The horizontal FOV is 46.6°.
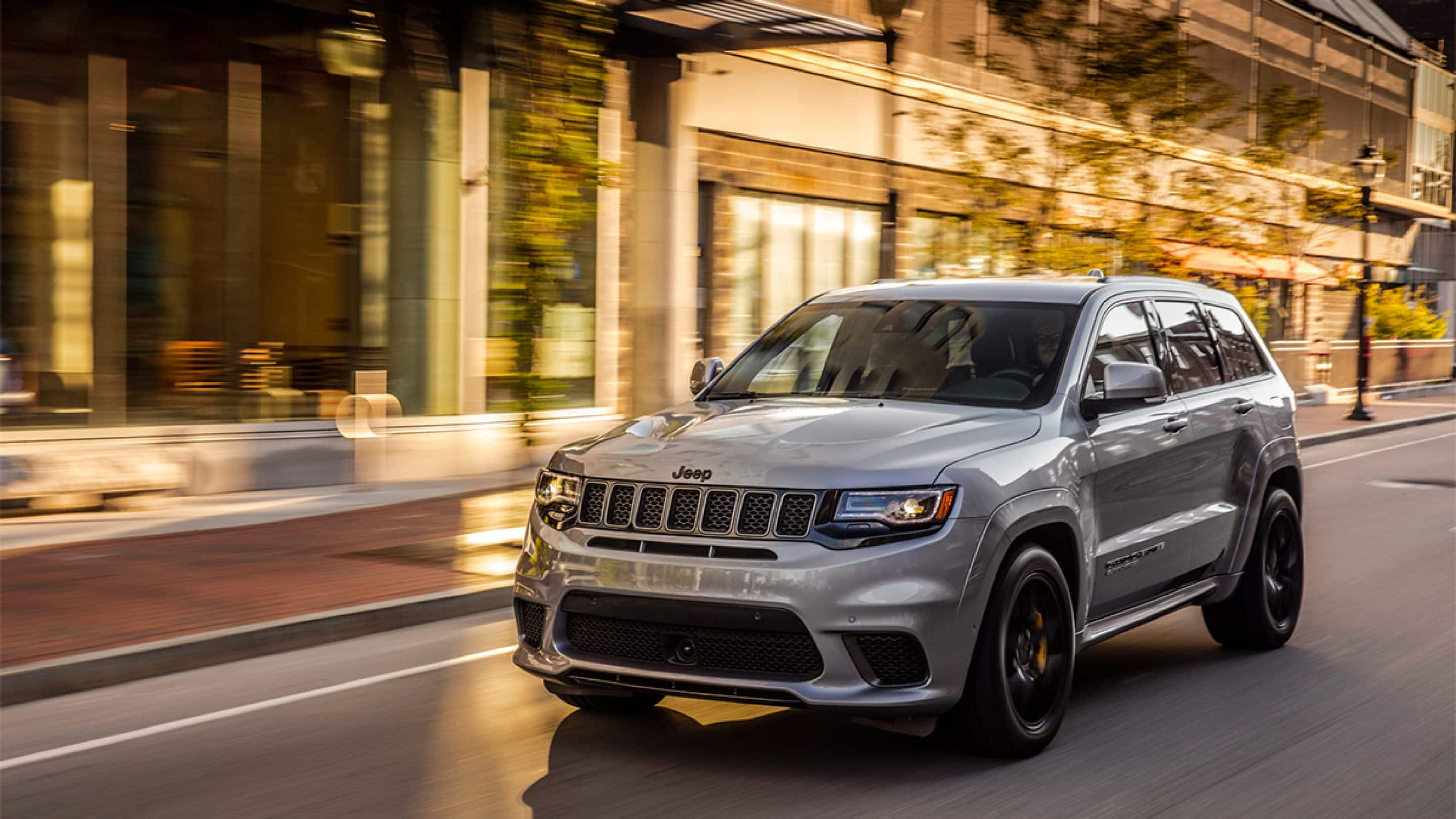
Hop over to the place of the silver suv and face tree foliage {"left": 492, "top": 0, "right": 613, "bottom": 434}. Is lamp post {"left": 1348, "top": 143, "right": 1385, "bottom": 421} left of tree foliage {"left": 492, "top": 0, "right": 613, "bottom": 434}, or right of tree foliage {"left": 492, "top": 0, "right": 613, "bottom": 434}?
right

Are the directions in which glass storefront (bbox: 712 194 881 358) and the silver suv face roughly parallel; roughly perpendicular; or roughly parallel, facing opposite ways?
roughly perpendicular

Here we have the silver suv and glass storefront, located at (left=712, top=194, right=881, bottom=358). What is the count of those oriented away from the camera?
0

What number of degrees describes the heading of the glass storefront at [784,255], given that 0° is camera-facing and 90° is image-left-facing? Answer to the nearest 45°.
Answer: approximately 315°

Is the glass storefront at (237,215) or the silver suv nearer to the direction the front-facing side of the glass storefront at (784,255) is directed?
the silver suv

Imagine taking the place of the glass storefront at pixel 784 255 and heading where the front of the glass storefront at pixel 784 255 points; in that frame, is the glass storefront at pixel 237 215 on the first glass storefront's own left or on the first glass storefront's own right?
on the first glass storefront's own right

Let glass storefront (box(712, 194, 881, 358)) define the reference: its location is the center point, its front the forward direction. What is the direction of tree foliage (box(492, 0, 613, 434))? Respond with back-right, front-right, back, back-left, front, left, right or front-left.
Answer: front-right

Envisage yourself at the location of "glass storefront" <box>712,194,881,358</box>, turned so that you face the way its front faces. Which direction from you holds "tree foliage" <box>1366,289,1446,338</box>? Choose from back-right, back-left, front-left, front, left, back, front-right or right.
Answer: left

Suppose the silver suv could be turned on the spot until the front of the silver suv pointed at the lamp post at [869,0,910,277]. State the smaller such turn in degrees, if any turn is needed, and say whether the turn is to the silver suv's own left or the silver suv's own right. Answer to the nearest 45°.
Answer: approximately 135° to the silver suv's own right

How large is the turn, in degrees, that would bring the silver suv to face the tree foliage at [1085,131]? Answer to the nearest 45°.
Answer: approximately 135° to its right

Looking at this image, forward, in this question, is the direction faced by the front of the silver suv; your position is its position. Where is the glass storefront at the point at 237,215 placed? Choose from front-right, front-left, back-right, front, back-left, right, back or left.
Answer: right
